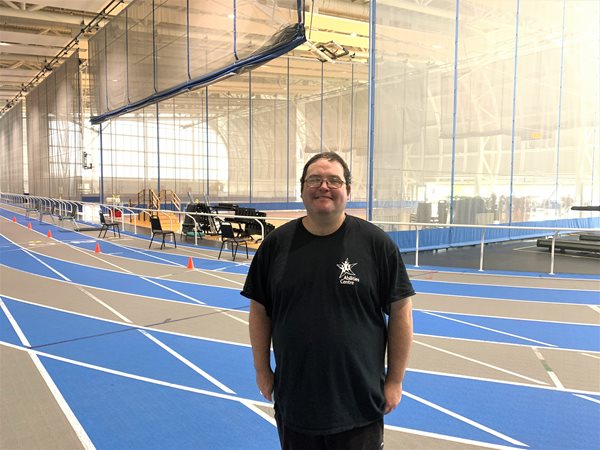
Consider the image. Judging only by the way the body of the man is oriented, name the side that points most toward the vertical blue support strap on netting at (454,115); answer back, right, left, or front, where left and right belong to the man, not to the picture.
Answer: back

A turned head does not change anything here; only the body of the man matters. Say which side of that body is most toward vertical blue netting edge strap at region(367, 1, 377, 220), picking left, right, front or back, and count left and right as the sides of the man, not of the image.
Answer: back

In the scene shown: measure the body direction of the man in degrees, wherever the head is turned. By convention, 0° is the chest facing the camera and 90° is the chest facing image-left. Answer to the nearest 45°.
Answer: approximately 0°
